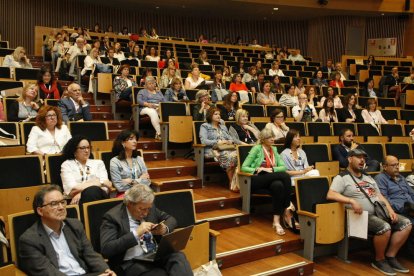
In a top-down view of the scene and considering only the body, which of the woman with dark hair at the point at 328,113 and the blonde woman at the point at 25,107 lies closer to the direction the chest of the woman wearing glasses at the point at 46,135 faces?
the woman with dark hair

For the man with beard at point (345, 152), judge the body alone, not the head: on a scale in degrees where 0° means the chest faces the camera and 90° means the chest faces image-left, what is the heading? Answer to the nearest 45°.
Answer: approximately 315°

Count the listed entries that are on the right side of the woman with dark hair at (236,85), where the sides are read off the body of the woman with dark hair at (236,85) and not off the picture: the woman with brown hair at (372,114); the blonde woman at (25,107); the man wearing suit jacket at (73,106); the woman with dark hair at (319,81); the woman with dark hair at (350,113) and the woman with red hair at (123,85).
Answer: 3

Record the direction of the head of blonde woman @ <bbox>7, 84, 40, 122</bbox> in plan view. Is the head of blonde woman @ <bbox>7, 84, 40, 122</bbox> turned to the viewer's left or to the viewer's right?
to the viewer's right

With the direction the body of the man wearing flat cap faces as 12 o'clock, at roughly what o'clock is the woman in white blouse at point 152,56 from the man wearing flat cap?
The woman in white blouse is roughly at 6 o'clock from the man wearing flat cap.

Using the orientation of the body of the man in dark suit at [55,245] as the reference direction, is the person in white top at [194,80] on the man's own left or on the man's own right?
on the man's own left

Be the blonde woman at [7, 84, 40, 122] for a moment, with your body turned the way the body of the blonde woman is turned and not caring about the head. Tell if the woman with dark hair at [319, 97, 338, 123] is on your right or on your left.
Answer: on your left

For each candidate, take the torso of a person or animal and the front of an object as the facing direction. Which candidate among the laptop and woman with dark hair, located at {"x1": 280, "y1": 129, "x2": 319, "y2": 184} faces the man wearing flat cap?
the woman with dark hair

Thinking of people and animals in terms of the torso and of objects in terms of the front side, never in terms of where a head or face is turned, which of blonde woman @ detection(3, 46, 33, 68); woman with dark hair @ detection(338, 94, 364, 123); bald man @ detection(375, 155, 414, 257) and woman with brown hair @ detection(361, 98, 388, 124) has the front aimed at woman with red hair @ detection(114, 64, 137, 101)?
the blonde woman

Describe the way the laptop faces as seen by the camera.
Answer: facing away from the viewer and to the left of the viewer
